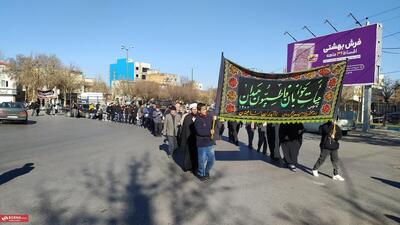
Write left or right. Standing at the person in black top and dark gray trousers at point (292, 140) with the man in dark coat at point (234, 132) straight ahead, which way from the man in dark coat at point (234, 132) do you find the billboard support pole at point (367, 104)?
right

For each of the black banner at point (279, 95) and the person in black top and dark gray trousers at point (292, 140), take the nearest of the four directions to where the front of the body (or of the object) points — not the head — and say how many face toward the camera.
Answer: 2

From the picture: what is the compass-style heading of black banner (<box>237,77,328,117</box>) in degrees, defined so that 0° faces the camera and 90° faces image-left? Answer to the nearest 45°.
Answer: approximately 0°

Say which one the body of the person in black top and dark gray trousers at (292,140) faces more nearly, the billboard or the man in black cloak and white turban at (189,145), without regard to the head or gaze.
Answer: the man in black cloak and white turban
